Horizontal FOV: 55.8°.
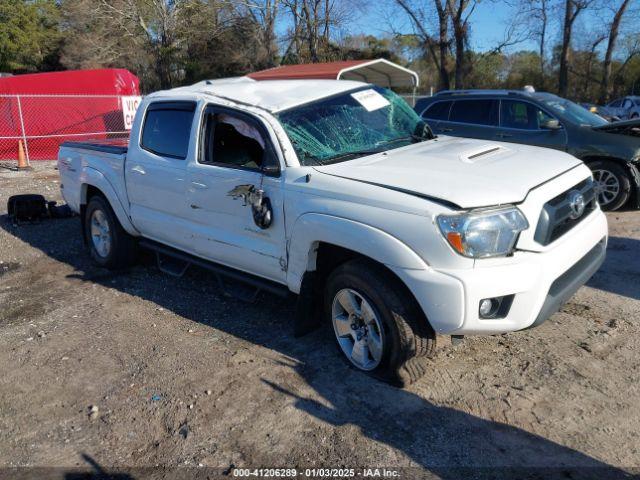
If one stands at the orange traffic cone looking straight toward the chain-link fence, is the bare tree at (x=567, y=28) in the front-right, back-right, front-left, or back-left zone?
front-right

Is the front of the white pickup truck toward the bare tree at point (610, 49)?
no

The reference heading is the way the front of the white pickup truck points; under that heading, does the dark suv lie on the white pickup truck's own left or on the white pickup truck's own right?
on the white pickup truck's own left

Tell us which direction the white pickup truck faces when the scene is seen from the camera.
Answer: facing the viewer and to the right of the viewer

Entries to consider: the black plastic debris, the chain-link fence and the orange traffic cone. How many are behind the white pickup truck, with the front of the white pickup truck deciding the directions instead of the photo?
3

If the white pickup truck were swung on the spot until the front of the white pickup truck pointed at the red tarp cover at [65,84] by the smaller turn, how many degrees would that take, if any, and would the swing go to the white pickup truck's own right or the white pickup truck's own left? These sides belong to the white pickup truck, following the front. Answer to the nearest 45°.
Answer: approximately 180°

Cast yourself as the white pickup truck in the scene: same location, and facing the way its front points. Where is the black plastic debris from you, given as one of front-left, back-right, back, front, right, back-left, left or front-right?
back

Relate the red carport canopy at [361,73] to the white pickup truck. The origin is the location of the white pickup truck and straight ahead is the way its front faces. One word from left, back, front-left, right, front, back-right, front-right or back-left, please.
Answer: back-left

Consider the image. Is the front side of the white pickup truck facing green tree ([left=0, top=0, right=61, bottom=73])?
no

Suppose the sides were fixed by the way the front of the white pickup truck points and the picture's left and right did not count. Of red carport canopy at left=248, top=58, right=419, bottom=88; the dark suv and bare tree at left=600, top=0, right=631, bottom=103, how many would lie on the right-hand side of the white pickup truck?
0

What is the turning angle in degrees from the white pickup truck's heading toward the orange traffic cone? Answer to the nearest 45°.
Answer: approximately 180°

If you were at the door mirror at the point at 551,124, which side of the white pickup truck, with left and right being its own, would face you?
left

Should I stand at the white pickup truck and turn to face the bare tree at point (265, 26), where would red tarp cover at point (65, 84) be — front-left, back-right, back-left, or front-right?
front-left

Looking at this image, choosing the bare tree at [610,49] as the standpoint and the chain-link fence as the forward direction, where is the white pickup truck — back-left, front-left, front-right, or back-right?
front-left

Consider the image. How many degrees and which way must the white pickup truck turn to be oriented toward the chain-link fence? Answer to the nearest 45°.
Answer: approximately 180°
